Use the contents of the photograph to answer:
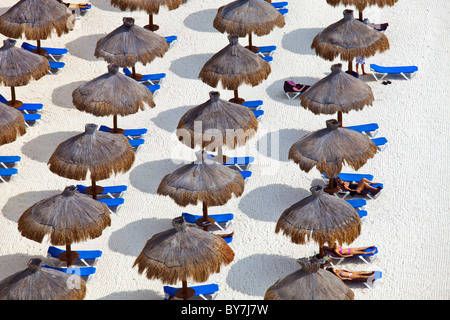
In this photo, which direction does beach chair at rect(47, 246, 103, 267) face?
to the viewer's right

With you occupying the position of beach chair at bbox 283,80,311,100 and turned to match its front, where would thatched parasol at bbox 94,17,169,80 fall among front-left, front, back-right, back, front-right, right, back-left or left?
back

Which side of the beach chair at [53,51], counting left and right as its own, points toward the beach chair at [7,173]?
right

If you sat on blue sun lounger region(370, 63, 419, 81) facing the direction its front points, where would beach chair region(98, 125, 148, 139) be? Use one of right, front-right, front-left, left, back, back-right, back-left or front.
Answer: back-right

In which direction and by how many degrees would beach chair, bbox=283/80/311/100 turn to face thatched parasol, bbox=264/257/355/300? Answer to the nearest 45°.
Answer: approximately 90° to its right

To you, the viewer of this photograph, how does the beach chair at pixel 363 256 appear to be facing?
facing to the right of the viewer

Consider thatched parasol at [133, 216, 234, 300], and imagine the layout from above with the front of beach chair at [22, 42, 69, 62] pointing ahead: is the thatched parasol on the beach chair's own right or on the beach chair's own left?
on the beach chair's own right
